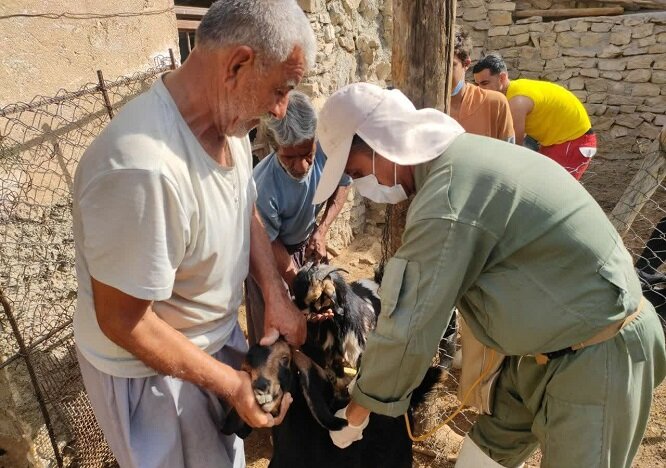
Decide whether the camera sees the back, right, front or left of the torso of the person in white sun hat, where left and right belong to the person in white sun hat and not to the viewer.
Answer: left

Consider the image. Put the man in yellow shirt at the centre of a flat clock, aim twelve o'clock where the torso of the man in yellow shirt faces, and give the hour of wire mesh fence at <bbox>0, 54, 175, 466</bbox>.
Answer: The wire mesh fence is roughly at 10 o'clock from the man in yellow shirt.

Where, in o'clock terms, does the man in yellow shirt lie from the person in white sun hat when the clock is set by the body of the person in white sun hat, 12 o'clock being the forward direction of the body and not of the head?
The man in yellow shirt is roughly at 3 o'clock from the person in white sun hat.

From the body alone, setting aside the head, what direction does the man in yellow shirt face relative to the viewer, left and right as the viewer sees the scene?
facing to the left of the viewer

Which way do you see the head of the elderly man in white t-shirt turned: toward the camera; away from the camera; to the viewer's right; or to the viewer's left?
to the viewer's right

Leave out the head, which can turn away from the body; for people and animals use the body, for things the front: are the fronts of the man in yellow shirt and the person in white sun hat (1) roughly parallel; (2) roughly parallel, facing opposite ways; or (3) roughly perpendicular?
roughly parallel

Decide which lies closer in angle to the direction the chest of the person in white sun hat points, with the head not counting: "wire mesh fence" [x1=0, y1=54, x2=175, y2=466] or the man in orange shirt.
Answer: the wire mesh fence

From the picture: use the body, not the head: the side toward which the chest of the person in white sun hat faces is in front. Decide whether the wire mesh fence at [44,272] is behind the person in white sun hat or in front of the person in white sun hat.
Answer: in front

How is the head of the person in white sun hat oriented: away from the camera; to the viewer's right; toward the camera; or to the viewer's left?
to the viewer's left

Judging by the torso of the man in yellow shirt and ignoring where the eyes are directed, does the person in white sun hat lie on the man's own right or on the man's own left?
on the man's own left

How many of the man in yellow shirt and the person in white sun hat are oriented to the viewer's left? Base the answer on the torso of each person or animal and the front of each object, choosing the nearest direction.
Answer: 2
